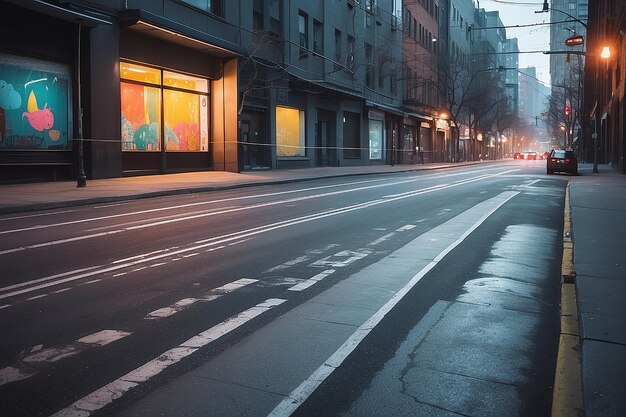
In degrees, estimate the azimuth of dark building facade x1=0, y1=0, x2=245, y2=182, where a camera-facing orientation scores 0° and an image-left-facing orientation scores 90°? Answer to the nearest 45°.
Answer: approximately 315°

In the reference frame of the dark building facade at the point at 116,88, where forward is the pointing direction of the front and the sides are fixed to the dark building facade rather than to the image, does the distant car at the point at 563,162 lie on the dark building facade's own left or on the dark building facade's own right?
on the dark building facade's own left
